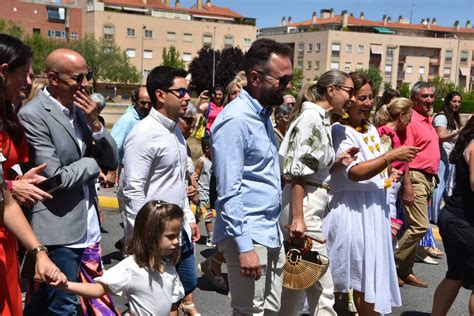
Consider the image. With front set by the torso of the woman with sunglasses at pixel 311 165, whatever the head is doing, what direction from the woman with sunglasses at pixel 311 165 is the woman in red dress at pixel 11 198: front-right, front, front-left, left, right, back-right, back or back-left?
back-right

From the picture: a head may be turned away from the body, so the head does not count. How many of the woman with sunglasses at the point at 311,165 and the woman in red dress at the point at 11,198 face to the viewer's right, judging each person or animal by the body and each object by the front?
2

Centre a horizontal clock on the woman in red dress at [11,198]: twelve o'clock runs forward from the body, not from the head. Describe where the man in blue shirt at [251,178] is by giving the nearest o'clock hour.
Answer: The man in blue shirt is roughly at 12 o'clock from the woman in red dress.

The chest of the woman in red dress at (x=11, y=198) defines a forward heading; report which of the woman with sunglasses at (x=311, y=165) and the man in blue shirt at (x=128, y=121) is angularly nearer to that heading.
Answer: the woman with sunglasses

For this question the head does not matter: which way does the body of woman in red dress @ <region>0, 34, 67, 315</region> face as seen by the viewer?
to the viewer's right

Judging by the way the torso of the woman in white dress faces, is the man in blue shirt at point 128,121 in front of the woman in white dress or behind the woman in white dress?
behind

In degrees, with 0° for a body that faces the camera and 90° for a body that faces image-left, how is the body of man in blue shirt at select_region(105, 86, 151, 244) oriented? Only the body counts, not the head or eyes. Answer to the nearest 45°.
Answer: approximately 315°

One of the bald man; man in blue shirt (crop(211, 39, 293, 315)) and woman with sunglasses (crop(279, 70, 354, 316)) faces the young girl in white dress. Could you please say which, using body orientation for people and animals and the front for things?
the bald man

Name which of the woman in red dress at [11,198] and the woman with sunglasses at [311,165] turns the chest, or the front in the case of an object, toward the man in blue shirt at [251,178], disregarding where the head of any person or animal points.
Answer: the woman in red dress at [11,198]
